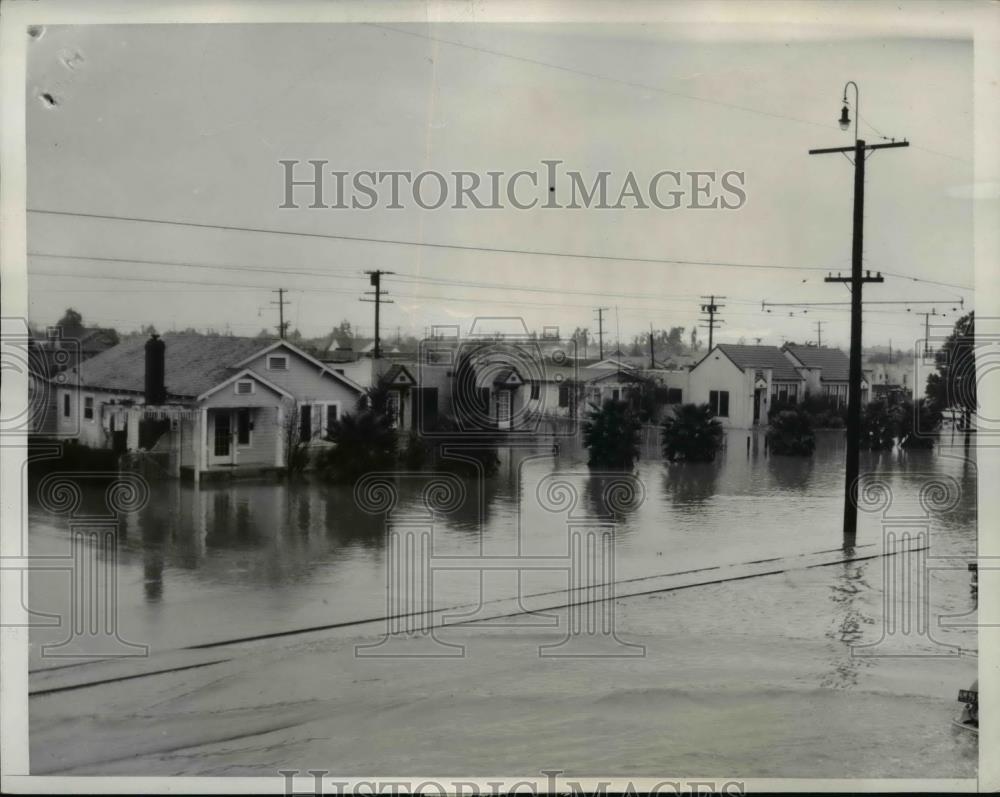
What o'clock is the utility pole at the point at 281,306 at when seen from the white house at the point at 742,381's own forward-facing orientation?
The utility pole is roughly at 4 o'clock from the white house.

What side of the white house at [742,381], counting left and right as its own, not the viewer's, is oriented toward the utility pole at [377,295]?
right

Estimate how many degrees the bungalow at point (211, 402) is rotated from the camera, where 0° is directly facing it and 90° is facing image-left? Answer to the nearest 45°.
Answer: approximately 315°
